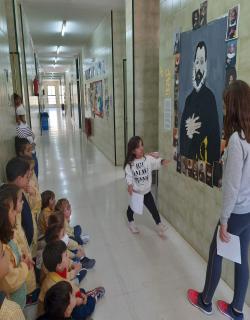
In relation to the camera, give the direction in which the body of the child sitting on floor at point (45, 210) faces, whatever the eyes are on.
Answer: to the viewer's right

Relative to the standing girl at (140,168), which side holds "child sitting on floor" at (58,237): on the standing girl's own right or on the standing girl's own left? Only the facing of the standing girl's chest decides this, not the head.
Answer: on the standing girl's own right

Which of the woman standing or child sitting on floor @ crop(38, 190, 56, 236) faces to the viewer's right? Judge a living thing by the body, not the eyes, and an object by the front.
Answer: the child sitting on floor

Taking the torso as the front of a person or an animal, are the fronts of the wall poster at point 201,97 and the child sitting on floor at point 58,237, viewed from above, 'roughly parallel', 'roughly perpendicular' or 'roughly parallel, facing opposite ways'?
roughly parallel, facing opposite ways

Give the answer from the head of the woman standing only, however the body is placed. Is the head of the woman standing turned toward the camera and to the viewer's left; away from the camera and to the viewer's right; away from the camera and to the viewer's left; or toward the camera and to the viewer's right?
away from the camera and to the viewer's left

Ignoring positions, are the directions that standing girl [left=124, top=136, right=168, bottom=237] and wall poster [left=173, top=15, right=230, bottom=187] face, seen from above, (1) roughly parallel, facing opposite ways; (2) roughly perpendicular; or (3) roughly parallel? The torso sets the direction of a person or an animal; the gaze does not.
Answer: roughly perpendicular

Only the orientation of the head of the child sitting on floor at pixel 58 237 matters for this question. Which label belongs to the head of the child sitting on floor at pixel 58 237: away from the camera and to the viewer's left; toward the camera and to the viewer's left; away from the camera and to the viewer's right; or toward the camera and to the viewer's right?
away from the camera and to the viewer's right

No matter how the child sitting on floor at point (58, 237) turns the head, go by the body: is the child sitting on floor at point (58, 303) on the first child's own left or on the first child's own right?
on the first child's own right

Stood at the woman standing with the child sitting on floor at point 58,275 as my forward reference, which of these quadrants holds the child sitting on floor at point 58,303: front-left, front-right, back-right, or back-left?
front-left

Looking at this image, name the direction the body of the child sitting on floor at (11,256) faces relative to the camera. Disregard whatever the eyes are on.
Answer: to the viewer's right

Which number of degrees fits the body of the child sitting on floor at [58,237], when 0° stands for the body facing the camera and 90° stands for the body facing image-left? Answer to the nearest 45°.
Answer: approximately 270°

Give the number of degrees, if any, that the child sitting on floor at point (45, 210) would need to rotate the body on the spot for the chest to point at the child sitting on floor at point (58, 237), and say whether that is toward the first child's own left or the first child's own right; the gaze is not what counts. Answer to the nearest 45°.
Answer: approximately 90° to the first child's own right

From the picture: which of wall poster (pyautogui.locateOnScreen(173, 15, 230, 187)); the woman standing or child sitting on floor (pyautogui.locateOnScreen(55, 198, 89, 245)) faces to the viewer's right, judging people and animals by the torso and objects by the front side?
the child sitting on floor

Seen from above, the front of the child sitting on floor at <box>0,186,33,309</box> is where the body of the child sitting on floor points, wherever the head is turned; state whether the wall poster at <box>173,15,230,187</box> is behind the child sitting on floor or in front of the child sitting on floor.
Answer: in front
